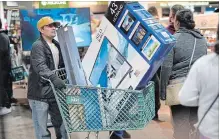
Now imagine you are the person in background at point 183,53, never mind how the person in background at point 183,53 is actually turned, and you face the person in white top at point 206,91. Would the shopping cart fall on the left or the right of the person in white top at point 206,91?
right

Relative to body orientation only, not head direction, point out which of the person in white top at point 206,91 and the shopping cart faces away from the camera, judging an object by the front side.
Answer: the person in white top

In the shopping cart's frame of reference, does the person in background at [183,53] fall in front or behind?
in front

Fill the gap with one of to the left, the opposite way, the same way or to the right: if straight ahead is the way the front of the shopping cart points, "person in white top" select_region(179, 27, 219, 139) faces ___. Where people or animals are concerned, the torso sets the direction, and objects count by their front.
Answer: to the left

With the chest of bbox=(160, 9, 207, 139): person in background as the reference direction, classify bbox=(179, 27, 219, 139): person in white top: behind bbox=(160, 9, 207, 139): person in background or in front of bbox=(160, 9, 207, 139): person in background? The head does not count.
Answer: behind

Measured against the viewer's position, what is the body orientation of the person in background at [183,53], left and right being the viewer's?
facing away from the viewer and to the left of the viewer

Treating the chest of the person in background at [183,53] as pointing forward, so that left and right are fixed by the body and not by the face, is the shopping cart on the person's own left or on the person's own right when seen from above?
on the person's own left

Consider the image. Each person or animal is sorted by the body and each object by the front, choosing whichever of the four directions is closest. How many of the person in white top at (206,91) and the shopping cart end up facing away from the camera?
1

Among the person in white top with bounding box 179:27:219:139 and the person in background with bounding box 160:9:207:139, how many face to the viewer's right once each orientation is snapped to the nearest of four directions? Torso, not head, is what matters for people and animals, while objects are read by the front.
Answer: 0

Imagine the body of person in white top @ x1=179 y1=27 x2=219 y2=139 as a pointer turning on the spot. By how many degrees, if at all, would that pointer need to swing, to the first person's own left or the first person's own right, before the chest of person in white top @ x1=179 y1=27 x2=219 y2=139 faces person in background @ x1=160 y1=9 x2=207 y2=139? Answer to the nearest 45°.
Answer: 0° — they already face them

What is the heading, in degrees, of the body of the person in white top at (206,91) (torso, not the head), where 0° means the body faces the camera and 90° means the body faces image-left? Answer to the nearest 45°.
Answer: approximately 180°

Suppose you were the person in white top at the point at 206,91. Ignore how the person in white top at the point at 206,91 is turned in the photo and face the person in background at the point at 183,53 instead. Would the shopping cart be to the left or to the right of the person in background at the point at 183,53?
left

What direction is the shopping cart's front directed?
to the viewer's right
